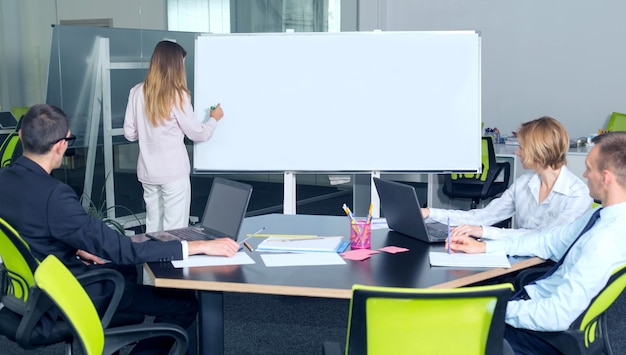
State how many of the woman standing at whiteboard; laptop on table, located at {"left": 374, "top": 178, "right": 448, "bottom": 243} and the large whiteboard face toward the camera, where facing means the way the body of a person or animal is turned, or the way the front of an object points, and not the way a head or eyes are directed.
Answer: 1

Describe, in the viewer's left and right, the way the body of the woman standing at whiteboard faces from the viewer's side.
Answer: facing away from the viewer and to the right of the viewer

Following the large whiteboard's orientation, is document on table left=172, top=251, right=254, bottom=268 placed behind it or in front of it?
in front

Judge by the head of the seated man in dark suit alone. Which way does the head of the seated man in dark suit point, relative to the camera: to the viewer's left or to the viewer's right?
to the viewer's right

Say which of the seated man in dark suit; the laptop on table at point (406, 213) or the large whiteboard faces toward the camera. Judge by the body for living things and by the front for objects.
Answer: the large whiteboard

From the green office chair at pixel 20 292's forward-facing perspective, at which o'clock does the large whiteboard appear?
The large whiteboard is roughly at 12 o'clock from the green office chair.

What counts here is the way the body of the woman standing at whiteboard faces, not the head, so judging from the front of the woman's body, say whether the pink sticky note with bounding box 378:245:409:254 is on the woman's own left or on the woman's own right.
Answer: on the woman's own right

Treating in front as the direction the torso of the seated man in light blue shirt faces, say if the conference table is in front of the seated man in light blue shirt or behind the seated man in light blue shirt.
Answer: in front

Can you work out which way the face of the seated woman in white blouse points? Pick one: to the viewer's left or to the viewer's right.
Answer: to the viewer's left

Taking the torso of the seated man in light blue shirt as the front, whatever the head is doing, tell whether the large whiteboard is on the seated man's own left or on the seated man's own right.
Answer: on the seated man's own right

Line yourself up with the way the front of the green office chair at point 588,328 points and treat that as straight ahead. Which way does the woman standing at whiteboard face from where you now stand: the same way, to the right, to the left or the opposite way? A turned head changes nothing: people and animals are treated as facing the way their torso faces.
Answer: to the right

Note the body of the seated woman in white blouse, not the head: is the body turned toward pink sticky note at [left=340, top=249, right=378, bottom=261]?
yes
